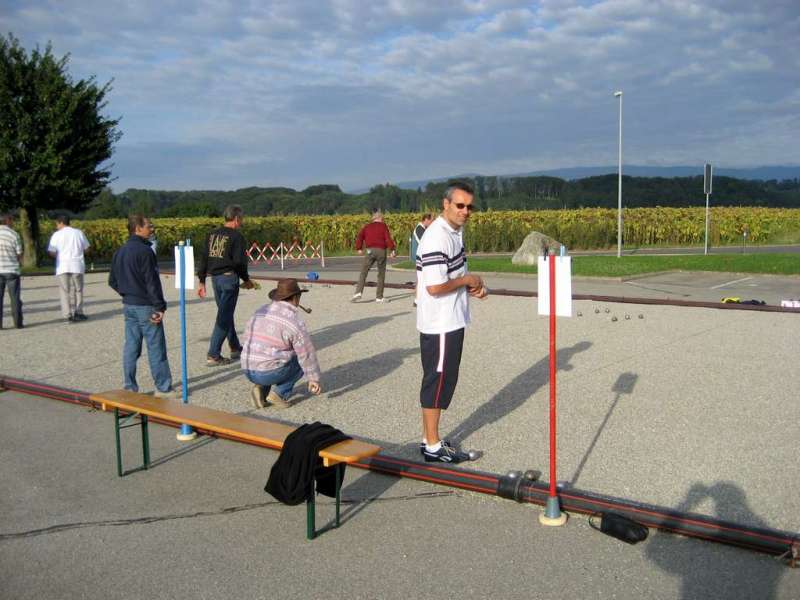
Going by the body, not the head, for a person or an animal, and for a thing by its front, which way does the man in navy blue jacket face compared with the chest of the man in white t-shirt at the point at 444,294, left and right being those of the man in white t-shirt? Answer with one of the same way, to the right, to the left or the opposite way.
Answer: to the left

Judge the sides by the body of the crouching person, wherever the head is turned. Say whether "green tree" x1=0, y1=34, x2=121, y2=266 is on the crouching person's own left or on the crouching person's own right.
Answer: on the crouching person's own left

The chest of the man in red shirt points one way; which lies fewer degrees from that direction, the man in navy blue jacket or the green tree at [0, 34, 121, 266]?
the green tree

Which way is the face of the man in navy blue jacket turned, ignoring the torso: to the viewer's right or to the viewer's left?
to the viewer's right

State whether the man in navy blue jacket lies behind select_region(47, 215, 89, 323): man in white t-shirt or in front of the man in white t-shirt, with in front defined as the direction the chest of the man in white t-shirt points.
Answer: behind

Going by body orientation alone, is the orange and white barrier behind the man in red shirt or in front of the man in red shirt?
in front

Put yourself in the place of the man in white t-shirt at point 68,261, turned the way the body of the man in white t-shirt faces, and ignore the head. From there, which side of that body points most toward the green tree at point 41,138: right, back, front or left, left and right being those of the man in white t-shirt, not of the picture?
front

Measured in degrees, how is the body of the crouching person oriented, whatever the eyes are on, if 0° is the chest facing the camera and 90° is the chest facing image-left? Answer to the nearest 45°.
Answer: approximately 225°

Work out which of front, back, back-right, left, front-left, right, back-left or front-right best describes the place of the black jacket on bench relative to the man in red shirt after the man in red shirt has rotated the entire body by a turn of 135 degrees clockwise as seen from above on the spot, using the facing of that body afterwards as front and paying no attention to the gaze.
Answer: front-right

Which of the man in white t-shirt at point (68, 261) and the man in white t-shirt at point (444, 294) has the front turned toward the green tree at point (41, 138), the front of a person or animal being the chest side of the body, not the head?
the man in white t-shirt at point (68, 261)

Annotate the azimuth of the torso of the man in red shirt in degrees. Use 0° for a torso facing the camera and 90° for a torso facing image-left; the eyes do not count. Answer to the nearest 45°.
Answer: approximately 180°
